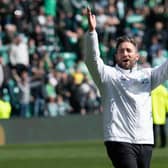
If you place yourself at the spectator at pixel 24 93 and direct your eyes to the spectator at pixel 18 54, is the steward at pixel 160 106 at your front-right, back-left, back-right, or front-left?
back-right

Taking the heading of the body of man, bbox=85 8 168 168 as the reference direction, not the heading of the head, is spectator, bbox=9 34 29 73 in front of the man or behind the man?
behind

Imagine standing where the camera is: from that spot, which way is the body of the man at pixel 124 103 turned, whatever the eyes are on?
toward the camera
